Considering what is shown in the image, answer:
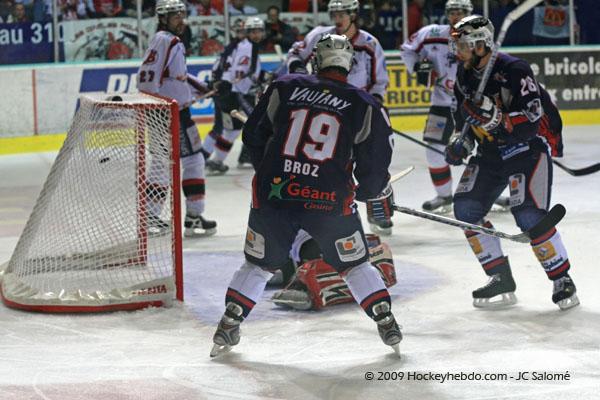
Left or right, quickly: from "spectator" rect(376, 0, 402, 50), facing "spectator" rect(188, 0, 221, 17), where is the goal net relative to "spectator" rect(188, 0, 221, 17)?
left

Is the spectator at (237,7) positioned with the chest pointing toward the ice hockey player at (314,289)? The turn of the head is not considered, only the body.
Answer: yes

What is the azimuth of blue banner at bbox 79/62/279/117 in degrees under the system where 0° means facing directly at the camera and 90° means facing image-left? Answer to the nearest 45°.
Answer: approximately 0°

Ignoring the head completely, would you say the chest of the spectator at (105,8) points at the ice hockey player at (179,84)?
yes

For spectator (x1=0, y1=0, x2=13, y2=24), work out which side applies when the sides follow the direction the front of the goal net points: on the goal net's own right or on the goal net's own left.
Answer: on the goal net's own left

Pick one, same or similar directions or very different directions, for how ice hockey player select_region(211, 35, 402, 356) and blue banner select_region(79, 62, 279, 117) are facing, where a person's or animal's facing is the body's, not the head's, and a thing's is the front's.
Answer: very different directions

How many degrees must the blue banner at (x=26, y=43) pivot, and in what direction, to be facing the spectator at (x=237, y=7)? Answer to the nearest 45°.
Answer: approximately 90° to its left

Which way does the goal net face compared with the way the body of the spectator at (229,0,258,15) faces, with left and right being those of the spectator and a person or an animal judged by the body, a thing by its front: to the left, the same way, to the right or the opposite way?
to the left

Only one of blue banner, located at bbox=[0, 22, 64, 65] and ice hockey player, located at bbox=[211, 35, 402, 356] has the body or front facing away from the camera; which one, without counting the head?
the ice hockey player

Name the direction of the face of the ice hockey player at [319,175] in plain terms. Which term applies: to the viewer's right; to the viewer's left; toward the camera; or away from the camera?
away from the camera

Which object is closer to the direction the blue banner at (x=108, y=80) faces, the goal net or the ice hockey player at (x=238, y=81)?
the goal net

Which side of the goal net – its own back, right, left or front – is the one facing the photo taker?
right

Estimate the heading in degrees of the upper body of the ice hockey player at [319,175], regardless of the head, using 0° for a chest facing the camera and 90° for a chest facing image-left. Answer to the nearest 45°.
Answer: approximately 180°
